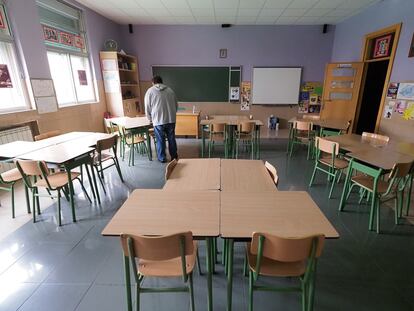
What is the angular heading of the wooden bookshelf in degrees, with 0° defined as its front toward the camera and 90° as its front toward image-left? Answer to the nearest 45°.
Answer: approximately 315°

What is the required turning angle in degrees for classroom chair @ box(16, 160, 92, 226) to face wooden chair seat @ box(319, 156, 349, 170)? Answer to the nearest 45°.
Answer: approximately 90° to its right

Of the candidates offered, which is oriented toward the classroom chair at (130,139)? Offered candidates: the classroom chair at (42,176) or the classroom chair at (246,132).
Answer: the classroom chair at (42,176)

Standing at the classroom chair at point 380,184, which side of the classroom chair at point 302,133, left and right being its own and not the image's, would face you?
back

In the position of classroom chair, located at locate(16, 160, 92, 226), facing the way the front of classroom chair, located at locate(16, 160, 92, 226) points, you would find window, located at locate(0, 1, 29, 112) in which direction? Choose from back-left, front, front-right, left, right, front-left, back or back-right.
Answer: front-left

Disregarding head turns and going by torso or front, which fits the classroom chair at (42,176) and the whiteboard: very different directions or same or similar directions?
very different directions

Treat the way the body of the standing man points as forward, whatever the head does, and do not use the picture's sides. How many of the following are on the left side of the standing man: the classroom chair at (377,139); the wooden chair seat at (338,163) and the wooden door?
0

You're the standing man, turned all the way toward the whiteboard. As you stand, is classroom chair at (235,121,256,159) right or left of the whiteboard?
right

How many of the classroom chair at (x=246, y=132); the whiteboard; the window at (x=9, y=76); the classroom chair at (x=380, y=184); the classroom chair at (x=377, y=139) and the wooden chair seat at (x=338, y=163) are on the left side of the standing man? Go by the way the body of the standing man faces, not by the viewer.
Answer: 1

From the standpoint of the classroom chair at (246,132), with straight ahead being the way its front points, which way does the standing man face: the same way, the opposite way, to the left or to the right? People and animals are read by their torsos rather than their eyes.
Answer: the same way

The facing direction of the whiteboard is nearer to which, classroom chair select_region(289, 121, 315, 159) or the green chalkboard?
the classroom chair

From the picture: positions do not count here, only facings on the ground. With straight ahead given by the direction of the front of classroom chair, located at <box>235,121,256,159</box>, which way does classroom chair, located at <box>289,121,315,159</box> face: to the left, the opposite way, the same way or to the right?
the same way

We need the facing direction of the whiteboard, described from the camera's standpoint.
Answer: facing the viewer

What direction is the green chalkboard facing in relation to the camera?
toward the camera

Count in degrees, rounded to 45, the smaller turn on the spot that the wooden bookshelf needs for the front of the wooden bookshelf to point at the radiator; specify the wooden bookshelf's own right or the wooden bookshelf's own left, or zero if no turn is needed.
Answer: approximately 90° to the wooden bookshelf's own right

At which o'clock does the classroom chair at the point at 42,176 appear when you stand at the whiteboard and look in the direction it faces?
The classroom chair is roughly at 1 o'clock from the whiteboard.

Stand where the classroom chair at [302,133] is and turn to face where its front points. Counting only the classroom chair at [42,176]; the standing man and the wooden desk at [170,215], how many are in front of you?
0

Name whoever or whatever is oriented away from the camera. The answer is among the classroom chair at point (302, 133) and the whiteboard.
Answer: the classroom chair

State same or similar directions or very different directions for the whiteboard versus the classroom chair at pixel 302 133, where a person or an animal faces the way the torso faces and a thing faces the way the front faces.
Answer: very different directions

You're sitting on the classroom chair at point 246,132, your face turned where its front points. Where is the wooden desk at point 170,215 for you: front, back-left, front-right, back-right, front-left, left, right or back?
back
